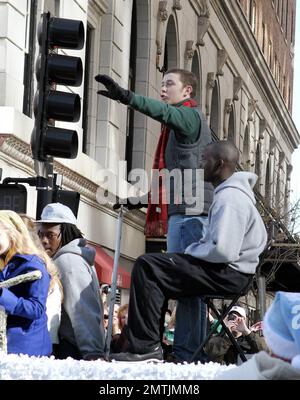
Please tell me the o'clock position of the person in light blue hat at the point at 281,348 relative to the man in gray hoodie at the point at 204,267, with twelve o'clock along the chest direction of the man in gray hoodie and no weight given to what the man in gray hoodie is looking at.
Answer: The person in light blue hat is roughly at 9 o'clock from the man in gray hoodie.

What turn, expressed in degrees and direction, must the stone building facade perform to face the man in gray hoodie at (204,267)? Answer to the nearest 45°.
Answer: approximately 45° to its right

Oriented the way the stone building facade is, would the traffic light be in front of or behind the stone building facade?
in front

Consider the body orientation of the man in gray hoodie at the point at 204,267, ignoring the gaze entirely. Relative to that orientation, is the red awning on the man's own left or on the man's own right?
on the man's own right

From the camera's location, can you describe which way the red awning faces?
facing the viewer and to the right of the viewer

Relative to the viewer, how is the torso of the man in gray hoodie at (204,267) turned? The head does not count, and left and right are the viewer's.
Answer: facing to the left of the viewer

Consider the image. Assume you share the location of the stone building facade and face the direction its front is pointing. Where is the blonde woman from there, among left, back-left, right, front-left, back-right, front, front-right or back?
front-right
